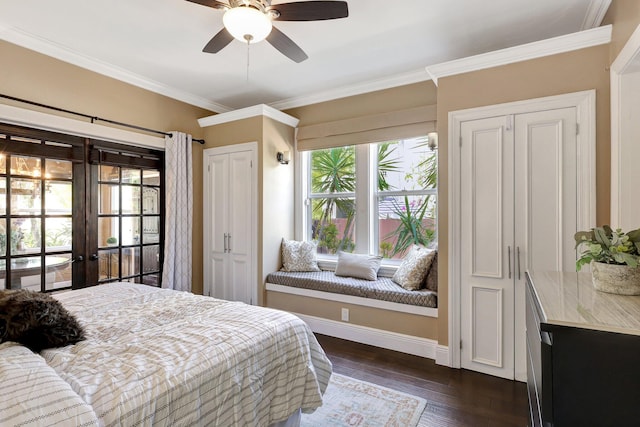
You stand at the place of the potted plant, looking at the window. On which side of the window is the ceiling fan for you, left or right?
left

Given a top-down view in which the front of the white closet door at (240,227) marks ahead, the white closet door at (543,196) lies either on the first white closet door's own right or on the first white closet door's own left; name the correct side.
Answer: on the first white closet door's own left

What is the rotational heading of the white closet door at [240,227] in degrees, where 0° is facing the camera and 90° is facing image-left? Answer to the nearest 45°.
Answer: approximately 45°

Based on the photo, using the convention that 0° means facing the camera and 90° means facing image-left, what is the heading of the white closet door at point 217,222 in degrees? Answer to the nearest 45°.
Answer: approximately 45°

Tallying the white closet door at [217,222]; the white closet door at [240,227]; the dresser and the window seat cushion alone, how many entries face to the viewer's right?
0

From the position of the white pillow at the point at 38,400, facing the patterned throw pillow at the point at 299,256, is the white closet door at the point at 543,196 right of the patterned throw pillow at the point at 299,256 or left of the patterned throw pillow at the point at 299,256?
right

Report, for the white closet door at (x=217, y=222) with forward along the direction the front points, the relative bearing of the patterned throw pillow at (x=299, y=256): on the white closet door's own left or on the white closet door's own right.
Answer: on the white closet door's own left

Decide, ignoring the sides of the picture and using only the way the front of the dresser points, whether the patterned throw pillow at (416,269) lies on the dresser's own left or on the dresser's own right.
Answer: on the dresser's own right

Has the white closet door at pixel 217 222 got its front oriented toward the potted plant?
no

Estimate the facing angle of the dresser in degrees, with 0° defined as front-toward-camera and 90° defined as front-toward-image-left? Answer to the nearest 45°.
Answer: approximately 90°

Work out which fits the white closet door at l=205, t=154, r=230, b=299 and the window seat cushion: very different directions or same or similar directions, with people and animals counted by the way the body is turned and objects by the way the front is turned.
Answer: same or similar directions

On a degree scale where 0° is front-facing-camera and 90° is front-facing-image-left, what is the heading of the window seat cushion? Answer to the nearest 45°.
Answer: approximately 45°

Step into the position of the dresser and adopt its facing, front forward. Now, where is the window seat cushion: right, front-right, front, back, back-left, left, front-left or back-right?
front-right

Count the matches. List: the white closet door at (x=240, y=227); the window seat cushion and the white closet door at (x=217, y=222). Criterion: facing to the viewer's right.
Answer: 0

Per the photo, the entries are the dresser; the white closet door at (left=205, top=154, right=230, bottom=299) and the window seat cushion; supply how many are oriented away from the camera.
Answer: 0

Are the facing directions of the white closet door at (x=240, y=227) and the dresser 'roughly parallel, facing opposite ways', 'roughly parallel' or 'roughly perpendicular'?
roughly perpendicular

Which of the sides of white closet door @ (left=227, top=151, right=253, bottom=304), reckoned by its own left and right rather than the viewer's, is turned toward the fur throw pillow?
front

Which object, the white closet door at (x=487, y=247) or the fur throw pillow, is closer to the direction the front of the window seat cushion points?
the fur throw pillow

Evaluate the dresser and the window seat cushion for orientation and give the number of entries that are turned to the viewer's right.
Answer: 0

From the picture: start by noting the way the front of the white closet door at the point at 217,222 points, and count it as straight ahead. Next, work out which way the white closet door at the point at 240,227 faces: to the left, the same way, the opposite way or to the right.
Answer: the same way

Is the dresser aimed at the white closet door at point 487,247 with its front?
no
